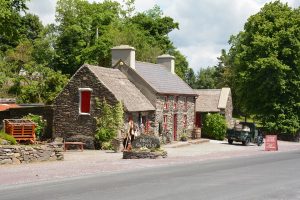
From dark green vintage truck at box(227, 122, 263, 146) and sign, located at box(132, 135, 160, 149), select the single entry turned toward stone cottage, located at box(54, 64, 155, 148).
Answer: the dark green vintage truck

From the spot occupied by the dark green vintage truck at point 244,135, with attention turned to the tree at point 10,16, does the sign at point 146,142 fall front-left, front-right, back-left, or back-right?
front-left

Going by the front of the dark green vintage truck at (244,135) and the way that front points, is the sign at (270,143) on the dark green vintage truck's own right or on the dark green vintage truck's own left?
on the dark green vintage truck's own left

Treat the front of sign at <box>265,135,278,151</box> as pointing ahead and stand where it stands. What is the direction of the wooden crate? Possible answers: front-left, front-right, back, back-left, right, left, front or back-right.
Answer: front-right

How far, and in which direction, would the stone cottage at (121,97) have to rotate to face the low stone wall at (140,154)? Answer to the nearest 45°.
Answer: approximately 45° to its right

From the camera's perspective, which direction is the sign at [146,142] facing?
toward the camera

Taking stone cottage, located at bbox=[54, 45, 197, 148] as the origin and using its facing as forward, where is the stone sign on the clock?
The stone sign is roughly at 1 o'clock from the stone cottage.

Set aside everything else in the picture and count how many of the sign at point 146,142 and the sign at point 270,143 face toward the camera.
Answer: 2

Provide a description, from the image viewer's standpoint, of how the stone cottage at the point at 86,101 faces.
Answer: facing the viewer and to the right of the viewer
